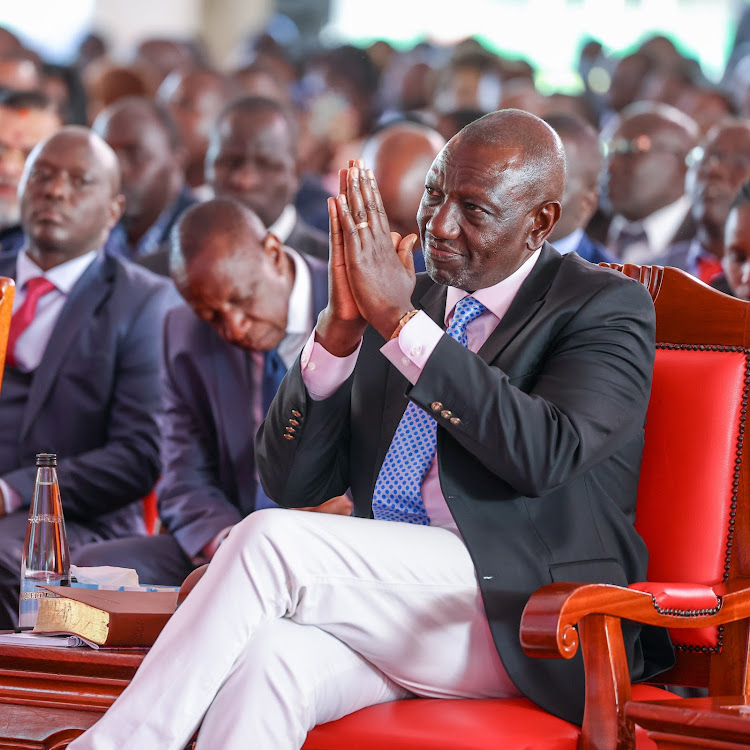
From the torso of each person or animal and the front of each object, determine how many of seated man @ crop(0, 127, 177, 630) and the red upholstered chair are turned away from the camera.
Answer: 0

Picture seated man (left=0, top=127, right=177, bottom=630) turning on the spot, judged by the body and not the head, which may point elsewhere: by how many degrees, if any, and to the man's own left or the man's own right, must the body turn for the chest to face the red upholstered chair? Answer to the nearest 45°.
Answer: approximately 90° to the man's own left

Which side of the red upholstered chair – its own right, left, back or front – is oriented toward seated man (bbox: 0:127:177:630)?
right

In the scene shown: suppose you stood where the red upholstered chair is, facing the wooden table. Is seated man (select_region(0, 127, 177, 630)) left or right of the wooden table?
right

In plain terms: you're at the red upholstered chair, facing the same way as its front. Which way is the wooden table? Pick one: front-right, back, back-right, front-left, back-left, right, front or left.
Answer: front-right

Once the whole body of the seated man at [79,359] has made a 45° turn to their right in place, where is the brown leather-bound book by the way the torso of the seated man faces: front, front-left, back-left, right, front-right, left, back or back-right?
left

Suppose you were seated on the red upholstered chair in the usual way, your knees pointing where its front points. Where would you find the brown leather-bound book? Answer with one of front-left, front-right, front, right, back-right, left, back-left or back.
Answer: front-right

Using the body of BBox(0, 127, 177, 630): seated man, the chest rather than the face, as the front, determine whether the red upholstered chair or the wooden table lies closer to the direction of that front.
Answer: the wooden table

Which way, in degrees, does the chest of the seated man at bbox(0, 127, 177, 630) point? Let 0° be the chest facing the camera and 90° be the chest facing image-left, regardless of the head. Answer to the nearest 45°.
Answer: approximately 45°
